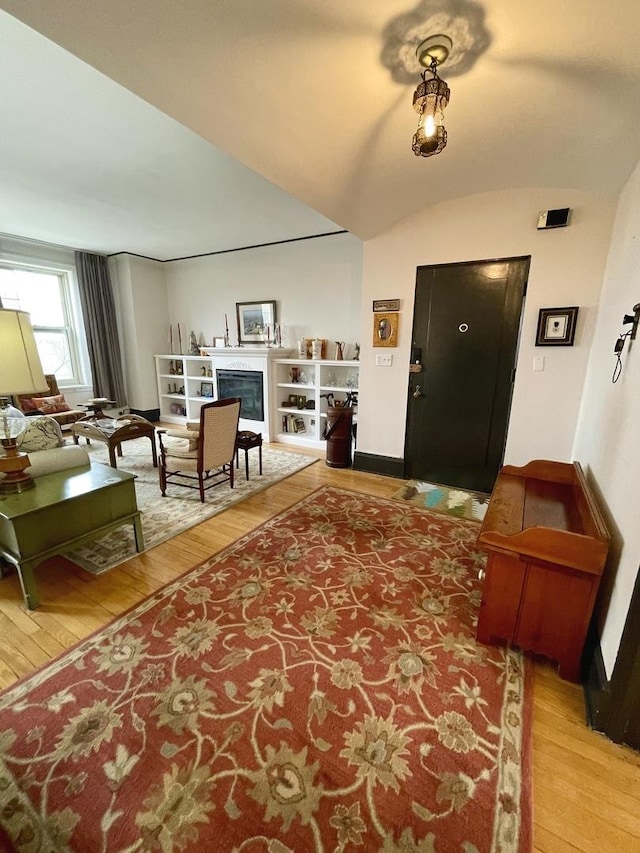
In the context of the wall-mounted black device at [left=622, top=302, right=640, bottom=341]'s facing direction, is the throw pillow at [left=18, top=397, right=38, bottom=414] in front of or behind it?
in front

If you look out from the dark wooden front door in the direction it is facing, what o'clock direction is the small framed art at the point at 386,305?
The small framed art is roughly at 3 o'clock from the dark wooden front door.

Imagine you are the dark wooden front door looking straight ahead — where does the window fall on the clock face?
The window is roughly at 3 o'clock from the dark wooden front door.

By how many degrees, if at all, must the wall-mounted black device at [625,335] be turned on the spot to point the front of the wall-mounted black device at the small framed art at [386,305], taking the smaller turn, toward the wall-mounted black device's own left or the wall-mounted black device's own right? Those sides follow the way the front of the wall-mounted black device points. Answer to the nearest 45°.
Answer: approximately 45° to the wall-mounted black device's own right

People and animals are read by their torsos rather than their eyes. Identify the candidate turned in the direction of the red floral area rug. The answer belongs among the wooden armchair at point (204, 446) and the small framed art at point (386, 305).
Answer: the small framed art

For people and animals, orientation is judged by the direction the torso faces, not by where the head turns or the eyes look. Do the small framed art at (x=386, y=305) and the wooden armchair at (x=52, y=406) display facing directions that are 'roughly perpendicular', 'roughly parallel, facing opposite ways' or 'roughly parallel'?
roughly perpendicular

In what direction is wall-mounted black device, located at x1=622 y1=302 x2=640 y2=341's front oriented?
to the viewer's left

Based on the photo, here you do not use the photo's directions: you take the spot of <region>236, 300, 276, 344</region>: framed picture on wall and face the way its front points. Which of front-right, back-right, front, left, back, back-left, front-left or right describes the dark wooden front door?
front-left

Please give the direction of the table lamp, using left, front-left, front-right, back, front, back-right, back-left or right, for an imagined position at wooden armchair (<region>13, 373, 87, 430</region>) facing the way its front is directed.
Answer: front-right

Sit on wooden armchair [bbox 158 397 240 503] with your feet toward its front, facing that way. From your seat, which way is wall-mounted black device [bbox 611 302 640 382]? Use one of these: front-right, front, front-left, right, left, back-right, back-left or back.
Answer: back

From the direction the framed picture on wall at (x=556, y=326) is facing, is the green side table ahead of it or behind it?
ahead

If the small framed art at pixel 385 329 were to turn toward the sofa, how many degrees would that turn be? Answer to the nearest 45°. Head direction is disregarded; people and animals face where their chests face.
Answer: approximately 45° to its right

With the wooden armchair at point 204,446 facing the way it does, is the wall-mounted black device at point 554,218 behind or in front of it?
behind

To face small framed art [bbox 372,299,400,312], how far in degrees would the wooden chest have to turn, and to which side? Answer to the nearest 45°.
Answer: approximately 45° to its right

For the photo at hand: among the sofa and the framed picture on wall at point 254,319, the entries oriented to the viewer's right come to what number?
1
